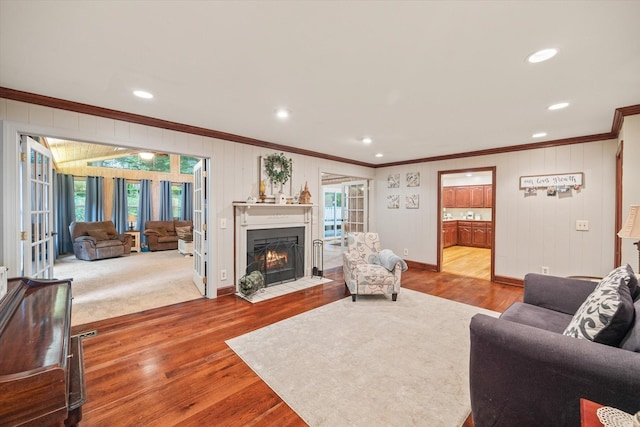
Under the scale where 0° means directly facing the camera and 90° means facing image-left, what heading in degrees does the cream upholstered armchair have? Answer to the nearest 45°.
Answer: approximately 315°

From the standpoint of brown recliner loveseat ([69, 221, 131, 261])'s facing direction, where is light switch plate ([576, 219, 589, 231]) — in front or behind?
in front

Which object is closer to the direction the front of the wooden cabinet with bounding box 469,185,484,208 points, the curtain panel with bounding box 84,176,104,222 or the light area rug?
the light area rug

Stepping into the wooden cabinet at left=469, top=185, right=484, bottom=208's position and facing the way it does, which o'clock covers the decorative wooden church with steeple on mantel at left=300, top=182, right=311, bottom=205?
The decorative wooden church with steeple on mantel is roughly at 1 o'clock from the wooden cabinet.

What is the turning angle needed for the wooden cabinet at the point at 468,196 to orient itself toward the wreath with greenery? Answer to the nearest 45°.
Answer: approximately 45° to its right

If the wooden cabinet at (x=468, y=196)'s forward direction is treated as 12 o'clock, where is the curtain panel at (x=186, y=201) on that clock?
The curtain panel is roughly at 2 o'clock from the wooden cabinet.

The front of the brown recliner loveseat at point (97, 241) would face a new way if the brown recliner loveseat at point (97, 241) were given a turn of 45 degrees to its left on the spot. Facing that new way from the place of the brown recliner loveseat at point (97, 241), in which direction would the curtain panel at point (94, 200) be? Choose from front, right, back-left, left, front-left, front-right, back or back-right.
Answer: left

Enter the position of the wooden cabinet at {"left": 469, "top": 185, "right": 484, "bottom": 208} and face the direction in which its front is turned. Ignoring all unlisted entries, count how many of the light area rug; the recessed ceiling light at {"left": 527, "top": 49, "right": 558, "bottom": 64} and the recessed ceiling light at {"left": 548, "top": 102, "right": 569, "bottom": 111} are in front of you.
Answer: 3

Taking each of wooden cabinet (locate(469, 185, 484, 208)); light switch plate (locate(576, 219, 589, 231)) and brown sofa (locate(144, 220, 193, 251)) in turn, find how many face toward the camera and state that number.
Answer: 3

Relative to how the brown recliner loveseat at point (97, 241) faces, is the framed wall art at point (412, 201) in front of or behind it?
in front

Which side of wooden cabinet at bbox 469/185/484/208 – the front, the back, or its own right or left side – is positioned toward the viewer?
front

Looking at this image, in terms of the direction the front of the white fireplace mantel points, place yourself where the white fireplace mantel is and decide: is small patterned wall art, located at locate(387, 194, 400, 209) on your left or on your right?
on your left
